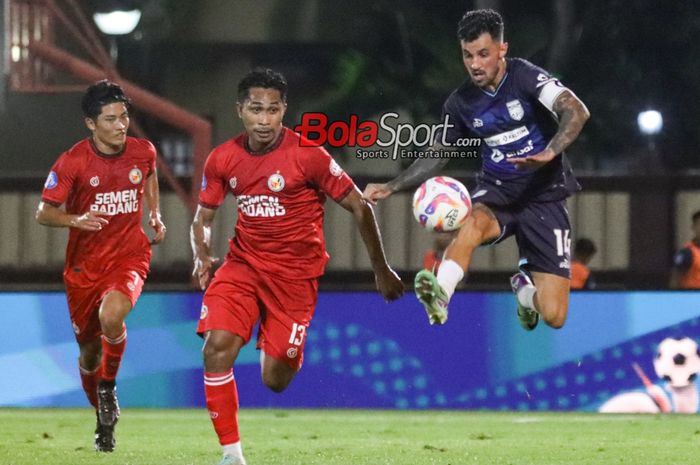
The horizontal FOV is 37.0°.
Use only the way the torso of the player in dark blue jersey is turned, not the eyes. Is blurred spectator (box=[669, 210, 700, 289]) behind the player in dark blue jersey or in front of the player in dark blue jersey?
behind

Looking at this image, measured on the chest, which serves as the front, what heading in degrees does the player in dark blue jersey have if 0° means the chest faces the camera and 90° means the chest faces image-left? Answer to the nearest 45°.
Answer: approximately 45°

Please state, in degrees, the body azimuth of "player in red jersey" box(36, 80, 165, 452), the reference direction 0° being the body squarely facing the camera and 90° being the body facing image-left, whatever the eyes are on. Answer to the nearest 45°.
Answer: approximately 315°

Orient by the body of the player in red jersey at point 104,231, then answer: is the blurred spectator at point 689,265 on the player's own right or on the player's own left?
on the player's own left
